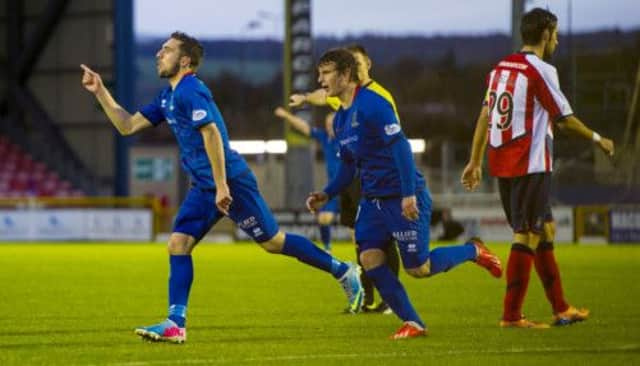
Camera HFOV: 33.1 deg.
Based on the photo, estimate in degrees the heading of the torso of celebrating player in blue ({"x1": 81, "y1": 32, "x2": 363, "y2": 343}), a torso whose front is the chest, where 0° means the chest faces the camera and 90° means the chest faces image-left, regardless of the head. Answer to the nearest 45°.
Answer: approximately 90°

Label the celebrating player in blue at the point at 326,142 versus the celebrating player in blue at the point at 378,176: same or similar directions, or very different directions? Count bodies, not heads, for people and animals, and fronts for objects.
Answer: same or similar directions

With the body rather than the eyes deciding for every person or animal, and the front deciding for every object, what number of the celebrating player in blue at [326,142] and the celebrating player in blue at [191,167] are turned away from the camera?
0

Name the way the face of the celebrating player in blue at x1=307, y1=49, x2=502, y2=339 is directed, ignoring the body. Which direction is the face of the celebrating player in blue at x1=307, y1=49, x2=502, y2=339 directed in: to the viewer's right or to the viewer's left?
to the viewer's left

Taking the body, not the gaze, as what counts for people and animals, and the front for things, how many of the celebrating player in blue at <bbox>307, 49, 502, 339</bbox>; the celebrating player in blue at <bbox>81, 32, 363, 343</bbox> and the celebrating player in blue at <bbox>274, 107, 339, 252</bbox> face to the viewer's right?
0

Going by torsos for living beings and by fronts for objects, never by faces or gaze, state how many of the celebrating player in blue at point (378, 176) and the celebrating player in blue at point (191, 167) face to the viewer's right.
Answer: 0

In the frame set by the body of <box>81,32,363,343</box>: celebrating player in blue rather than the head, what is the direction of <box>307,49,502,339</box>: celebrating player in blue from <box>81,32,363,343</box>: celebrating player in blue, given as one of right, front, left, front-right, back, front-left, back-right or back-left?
back

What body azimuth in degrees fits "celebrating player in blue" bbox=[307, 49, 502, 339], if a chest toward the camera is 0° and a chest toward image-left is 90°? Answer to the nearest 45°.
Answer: approximately 45°

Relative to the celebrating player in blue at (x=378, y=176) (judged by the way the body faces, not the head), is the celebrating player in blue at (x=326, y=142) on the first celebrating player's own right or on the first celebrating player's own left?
on the first celebrating player's own right

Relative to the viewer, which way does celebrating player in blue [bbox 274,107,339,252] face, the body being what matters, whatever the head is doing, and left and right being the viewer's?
facing the viewer and to the left of the viewer

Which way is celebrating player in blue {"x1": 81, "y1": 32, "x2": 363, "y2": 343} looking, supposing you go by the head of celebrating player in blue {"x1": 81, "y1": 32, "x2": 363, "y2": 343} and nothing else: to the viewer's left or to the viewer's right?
to the viewer's left
